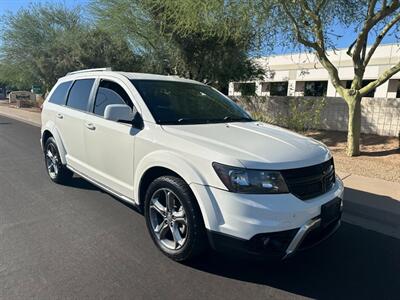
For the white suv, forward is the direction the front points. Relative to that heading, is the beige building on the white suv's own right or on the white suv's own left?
on the white suv's own left

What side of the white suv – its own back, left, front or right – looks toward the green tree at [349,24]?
left

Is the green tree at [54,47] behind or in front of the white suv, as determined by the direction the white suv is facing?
behind

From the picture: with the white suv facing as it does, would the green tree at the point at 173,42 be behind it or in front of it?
behind

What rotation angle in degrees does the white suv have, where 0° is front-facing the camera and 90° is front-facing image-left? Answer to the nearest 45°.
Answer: approximately 315°
